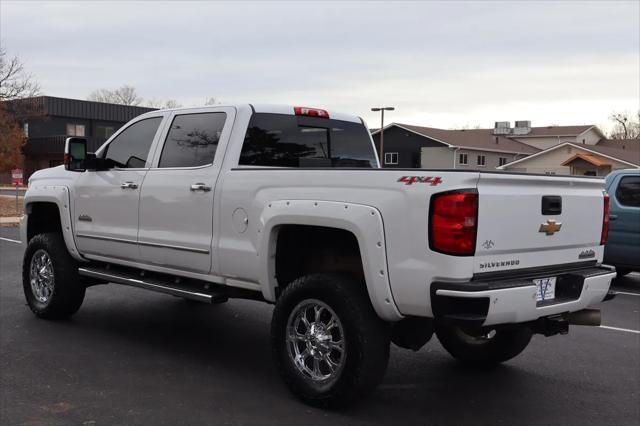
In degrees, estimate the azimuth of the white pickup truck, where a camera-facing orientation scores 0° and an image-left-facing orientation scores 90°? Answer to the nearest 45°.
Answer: approximately 135°

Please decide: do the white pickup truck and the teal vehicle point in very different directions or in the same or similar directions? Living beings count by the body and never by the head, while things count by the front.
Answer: very different directions

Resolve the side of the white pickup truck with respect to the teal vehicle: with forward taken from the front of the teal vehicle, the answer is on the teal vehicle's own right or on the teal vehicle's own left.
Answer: on the teal vehicle's own right

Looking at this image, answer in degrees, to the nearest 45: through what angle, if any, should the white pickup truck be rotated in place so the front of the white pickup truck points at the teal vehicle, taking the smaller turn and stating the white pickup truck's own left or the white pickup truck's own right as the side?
approximately 90° to the white pickup truck's own right
